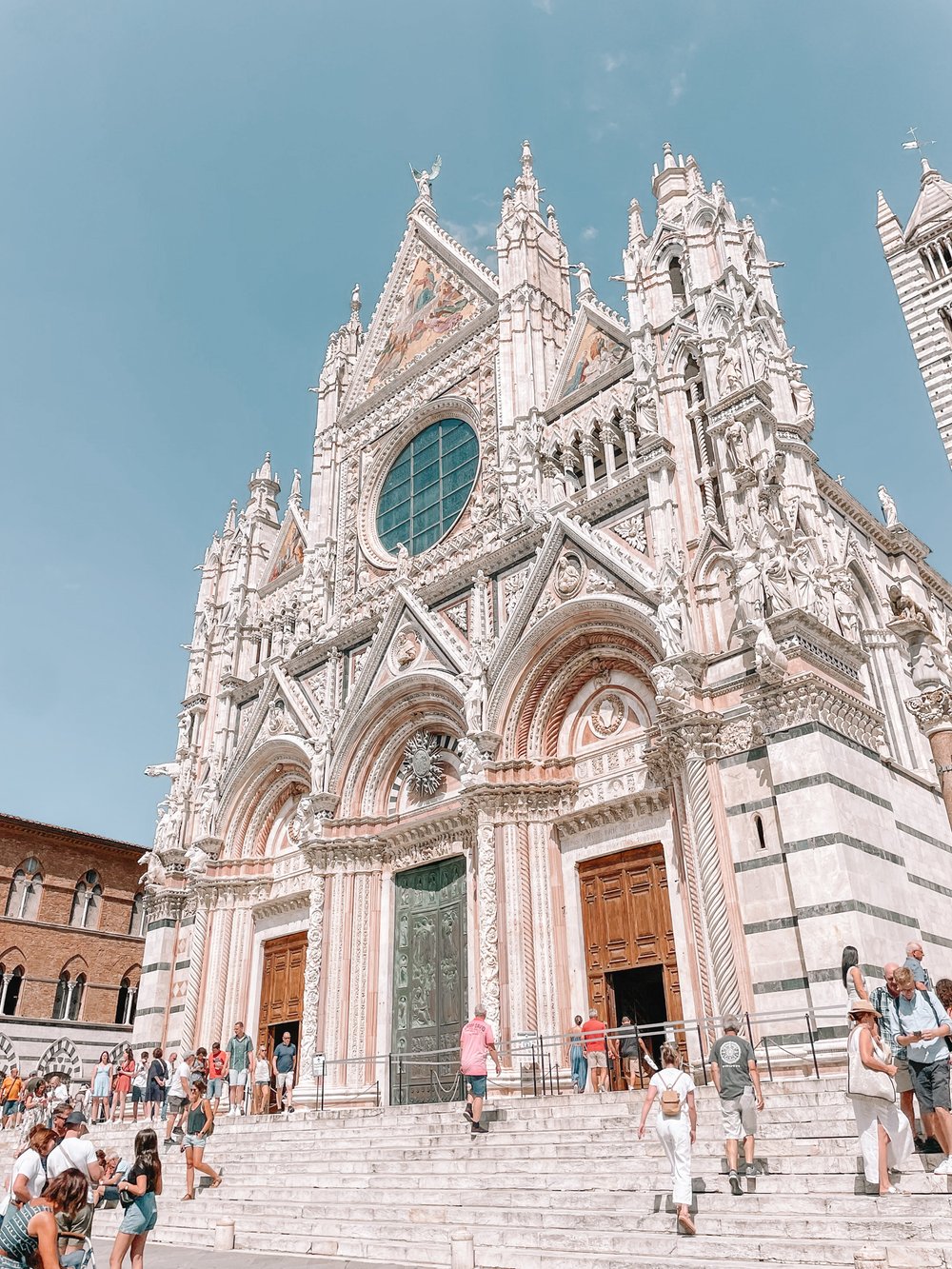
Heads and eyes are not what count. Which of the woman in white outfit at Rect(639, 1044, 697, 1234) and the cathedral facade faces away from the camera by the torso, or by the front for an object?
the woman in white outfit

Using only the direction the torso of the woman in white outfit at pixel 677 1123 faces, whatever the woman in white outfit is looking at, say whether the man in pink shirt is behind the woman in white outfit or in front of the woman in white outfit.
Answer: in front

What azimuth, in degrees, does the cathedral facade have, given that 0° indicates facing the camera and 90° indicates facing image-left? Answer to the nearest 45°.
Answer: approximately 45°

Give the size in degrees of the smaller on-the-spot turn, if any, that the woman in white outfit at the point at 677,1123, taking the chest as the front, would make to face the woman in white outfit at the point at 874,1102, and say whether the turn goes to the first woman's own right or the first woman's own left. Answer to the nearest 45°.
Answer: approximately 90° to the first woman's own right

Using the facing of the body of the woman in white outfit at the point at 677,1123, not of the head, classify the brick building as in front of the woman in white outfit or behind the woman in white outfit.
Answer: in front

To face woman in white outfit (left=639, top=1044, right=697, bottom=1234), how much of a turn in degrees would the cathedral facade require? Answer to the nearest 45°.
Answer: approximately 45° to its left

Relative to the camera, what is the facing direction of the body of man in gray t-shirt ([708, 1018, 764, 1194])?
away from the camera

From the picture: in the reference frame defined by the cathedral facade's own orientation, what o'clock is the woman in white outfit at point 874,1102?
The woman in white outfit is roughly at 10 o'clock from the cathedral facade.

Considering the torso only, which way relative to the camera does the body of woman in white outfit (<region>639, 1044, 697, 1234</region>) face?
away from the camera

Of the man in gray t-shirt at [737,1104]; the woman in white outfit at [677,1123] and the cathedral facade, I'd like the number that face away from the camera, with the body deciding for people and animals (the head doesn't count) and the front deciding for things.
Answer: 2

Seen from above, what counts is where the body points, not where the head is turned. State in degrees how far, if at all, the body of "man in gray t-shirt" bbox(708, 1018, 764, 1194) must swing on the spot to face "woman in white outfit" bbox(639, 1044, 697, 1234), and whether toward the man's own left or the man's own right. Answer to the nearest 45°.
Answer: approximately 135° to the man's own left

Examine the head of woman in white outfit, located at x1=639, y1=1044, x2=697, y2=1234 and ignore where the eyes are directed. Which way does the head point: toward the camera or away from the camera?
away from the camera
